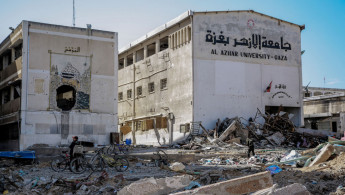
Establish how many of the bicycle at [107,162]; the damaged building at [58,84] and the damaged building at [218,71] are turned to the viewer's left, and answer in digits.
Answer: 1

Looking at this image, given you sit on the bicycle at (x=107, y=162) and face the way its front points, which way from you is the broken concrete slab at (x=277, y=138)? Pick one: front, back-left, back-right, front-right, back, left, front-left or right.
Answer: back-right

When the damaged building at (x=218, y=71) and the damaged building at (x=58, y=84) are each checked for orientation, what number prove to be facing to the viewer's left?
0

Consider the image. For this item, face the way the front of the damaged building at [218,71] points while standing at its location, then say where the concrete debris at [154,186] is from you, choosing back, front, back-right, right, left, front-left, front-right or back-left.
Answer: front-right

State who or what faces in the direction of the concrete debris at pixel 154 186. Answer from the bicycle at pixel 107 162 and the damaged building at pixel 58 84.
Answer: the damaged building

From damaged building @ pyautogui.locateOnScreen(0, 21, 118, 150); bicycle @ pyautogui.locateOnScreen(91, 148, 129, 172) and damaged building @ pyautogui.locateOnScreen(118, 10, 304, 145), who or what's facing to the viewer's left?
the bicycle

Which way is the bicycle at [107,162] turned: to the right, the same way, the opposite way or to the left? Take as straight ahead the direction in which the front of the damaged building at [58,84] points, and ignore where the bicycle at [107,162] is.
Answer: to the right

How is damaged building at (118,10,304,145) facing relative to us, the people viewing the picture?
facing the viewer and to the right of the viewer

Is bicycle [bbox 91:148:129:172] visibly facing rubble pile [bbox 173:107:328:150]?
no

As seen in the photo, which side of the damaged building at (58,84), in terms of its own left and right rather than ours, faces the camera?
front

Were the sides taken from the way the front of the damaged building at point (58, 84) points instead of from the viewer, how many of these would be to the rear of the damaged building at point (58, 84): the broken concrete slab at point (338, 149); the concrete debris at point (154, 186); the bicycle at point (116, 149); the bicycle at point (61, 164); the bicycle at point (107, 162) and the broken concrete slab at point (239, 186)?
0

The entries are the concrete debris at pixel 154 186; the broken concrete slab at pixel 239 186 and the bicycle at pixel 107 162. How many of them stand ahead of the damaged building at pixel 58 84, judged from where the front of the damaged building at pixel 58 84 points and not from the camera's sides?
3

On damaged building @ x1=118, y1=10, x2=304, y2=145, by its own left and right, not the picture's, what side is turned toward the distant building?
left

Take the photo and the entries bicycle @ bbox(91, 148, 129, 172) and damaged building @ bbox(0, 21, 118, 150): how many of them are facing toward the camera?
1

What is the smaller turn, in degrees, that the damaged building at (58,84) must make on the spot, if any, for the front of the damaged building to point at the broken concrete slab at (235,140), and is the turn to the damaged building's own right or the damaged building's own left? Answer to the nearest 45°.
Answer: approximately 90° to the damaged building's own left

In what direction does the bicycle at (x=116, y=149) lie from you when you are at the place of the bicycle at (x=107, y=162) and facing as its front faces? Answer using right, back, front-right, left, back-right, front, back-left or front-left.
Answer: right

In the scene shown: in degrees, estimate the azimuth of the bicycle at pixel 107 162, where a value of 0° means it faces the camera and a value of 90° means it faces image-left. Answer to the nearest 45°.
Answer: approximately 90°
